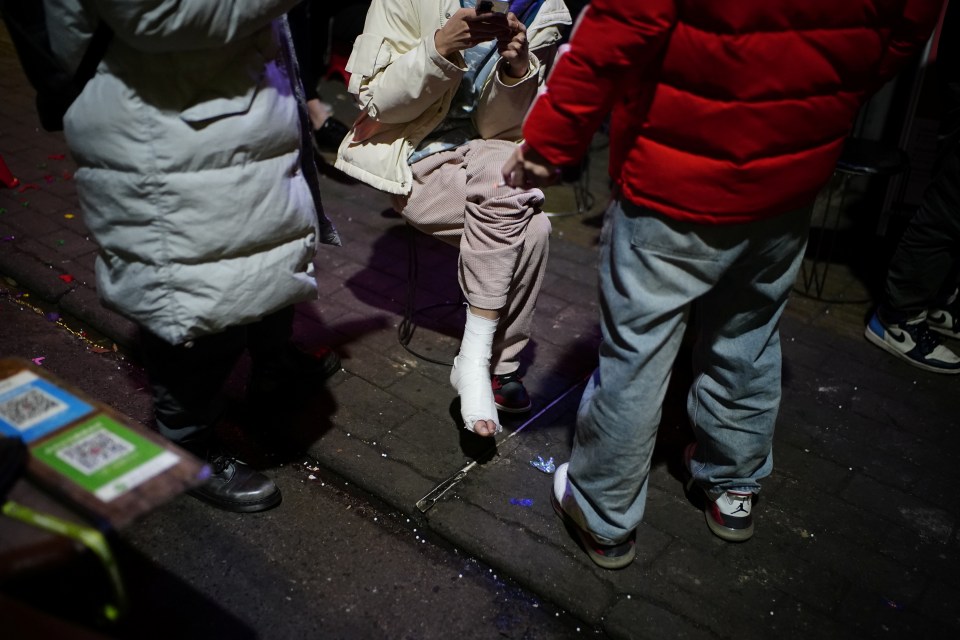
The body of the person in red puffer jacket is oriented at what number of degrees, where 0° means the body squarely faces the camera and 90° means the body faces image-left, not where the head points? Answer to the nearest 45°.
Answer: approximately 135°

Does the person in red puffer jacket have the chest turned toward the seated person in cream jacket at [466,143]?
yes

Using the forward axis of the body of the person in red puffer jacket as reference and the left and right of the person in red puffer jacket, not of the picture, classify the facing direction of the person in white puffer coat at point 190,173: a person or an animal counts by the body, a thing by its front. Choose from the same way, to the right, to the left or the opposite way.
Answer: to the right

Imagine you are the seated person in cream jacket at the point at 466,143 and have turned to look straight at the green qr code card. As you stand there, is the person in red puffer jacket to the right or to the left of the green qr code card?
left

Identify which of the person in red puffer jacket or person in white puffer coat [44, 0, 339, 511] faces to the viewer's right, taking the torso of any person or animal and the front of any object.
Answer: the person in white puffer coat

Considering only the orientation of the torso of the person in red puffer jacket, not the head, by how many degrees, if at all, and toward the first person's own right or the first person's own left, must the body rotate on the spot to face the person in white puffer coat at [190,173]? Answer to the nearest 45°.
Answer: approximately 45° to the first person's own left

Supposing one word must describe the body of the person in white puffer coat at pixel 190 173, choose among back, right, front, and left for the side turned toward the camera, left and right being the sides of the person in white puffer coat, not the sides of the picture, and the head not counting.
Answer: right

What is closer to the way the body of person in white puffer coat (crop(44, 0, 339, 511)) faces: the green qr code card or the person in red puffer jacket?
the person in red puffer jacket

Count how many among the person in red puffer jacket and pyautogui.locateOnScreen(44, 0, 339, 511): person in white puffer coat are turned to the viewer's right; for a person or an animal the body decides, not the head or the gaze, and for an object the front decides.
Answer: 1

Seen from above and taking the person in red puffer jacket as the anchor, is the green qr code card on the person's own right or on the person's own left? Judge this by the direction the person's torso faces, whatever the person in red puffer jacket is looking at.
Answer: on the person's own left
